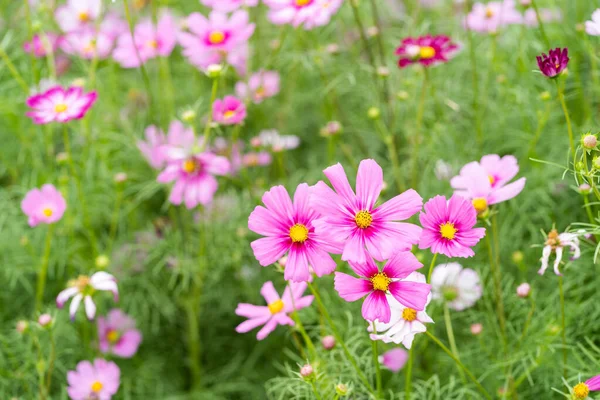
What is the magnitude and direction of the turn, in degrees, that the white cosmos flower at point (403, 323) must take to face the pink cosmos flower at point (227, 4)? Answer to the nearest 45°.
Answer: approximately 180°

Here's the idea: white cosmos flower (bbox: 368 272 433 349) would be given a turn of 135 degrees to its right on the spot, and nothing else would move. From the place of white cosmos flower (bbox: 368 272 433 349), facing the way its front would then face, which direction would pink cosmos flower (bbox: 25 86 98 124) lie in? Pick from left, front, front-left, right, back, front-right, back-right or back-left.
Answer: front

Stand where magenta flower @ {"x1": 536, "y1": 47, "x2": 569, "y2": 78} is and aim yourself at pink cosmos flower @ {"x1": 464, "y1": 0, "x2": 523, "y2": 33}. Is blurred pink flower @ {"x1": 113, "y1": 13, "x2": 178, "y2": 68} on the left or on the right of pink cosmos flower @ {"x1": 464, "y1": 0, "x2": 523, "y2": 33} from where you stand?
left

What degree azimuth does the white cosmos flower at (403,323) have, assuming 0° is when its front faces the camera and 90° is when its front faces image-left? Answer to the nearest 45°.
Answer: approximately 0°

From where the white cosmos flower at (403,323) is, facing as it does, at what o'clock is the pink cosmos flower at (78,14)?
The pink cosmos flower is roughly at 5 o'clock from the white cosmos flower.
